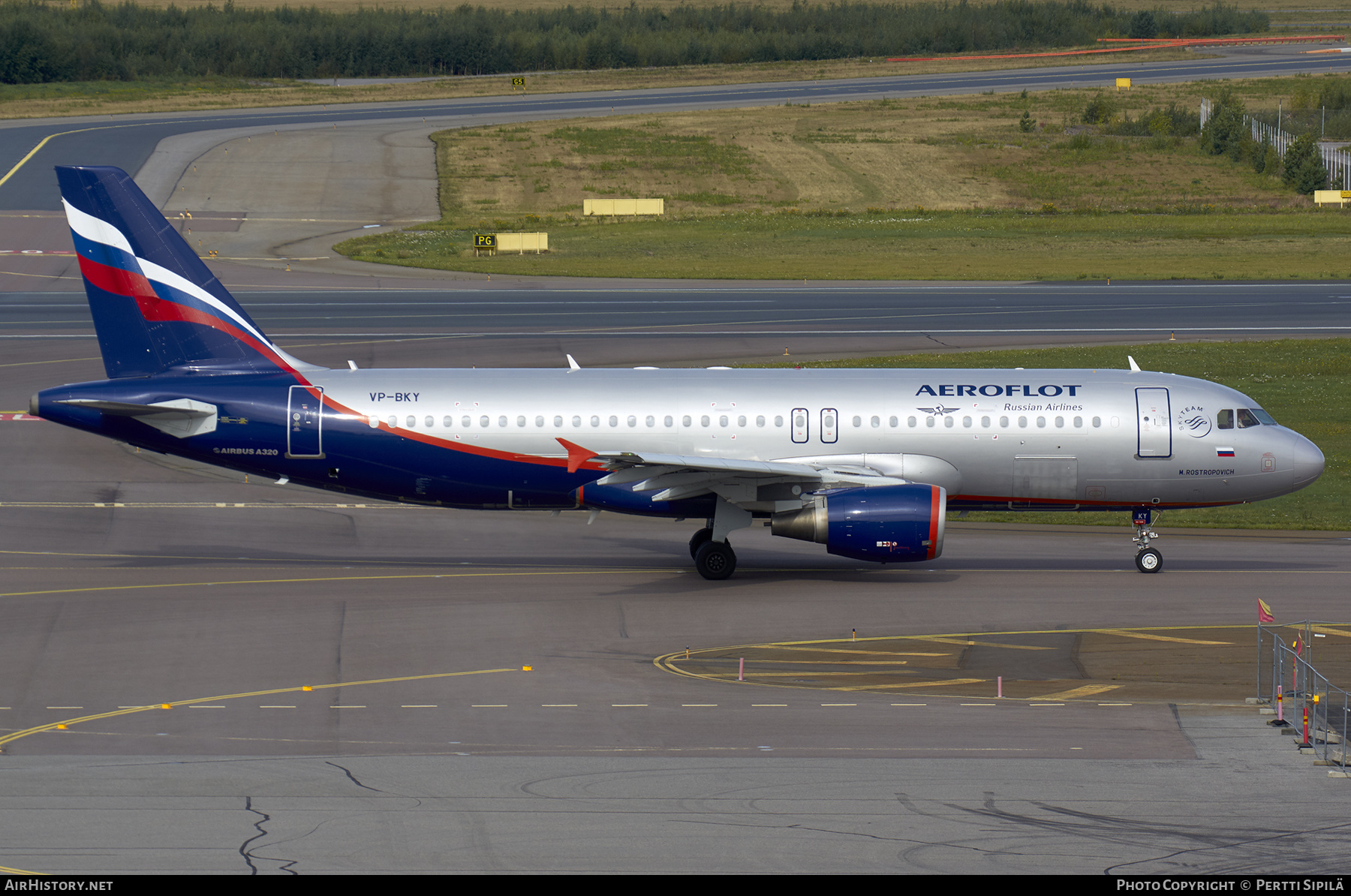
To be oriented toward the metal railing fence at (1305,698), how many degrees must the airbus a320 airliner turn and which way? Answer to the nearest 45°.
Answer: approximately 45° to its right

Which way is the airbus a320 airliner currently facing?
to the viewer's right
